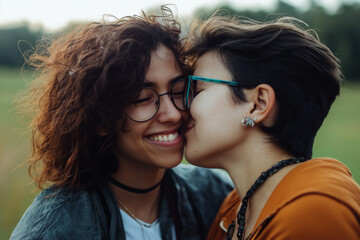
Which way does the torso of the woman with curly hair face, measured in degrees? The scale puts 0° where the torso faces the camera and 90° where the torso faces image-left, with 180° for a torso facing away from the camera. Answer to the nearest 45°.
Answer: approximately 315°
